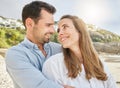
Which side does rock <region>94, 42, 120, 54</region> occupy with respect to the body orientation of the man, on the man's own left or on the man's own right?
on the man's own left

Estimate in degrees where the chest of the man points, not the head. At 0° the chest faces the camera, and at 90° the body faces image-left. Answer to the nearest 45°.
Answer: approximately 315°

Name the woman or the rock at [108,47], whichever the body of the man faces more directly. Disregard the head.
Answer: the woman
